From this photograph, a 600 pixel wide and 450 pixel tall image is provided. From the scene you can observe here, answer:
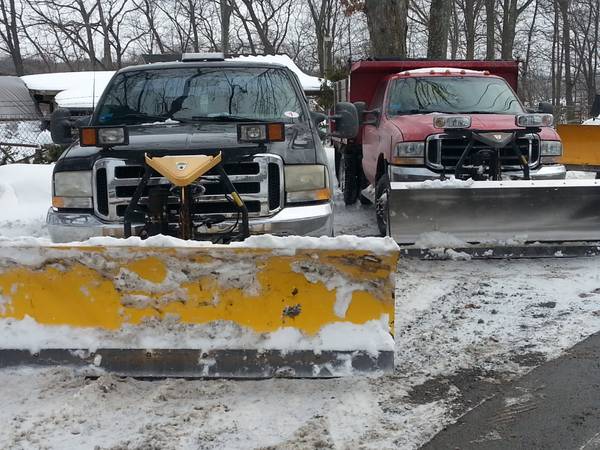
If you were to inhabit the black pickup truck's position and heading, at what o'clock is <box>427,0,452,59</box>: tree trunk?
The tree trunk is roughly at 7 o'clock from the black pickup truck.

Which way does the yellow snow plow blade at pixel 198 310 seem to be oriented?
toward the camera

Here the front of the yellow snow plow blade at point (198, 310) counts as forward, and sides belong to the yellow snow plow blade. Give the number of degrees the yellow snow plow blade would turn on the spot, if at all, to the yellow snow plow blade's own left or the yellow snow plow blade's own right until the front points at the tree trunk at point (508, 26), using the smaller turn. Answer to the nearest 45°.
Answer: approximately 135° to the yellow snow plow blade's own left

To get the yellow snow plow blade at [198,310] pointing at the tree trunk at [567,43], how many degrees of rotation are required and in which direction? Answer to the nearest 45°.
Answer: approximately 135° to its left

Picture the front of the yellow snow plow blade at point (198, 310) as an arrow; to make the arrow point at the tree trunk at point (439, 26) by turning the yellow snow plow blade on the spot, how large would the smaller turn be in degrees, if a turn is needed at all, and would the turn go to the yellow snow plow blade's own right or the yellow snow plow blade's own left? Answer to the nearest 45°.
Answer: approximately 135° to the yellow snow plow blade's own left

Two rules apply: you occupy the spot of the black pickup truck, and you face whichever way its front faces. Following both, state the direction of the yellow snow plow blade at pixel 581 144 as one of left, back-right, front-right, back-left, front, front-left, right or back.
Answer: back-left

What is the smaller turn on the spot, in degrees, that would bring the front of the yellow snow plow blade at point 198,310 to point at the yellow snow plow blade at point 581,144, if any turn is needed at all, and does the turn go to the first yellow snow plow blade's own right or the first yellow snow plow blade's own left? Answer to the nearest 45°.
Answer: approximately 135° to the first yellow snow plow blade's own left

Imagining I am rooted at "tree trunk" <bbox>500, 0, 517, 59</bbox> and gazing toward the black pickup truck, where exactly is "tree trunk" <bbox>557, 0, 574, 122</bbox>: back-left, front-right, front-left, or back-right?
back-left
